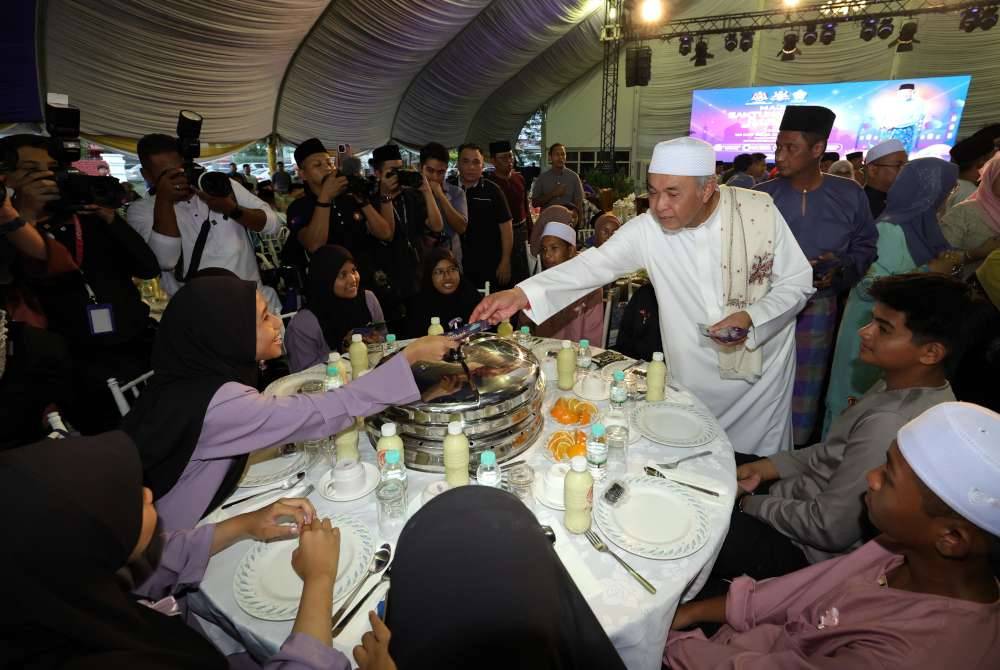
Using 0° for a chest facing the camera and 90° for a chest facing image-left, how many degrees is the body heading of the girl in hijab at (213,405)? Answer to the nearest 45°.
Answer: approximately 270°

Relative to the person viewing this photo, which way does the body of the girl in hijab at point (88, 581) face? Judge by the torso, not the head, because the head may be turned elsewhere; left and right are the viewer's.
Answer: facing away from the viewer and to the right of the viewer

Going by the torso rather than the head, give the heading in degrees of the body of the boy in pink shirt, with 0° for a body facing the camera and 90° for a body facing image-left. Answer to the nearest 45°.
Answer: approximately 90°

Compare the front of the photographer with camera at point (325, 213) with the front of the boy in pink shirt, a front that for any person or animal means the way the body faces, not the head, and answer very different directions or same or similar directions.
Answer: very different directions

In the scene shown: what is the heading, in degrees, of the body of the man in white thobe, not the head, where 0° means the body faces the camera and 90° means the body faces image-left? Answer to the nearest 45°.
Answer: approximately 45°

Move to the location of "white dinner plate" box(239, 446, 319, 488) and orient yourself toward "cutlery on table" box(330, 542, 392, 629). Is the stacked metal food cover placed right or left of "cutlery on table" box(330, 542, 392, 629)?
left

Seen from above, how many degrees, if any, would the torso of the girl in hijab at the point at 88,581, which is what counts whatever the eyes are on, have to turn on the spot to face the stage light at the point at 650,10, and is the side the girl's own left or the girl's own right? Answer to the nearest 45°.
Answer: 0° — they already face it

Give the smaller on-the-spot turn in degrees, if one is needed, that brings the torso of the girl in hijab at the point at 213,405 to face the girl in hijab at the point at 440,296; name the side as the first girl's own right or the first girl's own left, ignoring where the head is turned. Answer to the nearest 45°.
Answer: approximately 45° to the first girl's own left

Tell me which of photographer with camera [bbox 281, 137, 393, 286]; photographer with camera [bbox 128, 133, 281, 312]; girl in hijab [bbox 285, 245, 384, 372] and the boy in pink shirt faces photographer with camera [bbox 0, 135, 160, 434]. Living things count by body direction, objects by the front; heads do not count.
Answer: the boy in pink shirt

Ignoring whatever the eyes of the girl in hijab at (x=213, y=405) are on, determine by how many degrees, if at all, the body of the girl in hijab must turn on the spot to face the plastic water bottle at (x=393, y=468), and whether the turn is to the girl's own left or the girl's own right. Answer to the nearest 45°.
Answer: approximately 45° to the girl's own right

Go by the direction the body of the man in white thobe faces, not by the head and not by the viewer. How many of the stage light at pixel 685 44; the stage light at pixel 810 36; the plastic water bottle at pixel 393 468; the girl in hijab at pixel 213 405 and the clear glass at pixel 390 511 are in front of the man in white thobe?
3

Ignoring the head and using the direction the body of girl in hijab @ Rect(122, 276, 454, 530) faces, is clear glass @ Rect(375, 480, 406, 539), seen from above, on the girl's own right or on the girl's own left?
on the girl's own right
